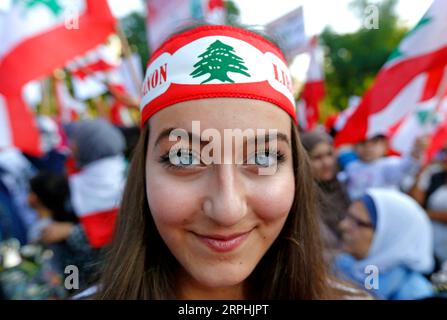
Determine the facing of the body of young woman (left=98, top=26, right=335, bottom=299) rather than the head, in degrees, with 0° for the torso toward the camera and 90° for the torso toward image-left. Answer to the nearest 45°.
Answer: approximately 0°

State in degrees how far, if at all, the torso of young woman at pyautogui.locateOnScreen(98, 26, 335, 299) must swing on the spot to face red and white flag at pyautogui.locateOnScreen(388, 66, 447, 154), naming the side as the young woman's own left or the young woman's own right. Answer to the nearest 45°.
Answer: approximately 135° to the young woman's own left

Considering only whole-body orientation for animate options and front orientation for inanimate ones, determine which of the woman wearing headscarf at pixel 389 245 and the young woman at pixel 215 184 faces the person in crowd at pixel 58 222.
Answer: the woman wearing headscarf

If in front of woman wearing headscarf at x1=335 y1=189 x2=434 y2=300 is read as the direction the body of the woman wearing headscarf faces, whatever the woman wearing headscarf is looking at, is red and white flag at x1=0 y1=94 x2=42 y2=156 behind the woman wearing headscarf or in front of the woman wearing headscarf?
in front

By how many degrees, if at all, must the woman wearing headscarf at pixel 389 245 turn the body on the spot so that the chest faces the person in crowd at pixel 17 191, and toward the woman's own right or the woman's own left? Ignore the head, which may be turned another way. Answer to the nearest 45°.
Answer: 0° — they already face them

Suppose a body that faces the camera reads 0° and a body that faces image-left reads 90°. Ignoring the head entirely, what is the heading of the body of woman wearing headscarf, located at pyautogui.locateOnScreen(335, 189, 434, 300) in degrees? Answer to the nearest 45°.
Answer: approximately 90°
